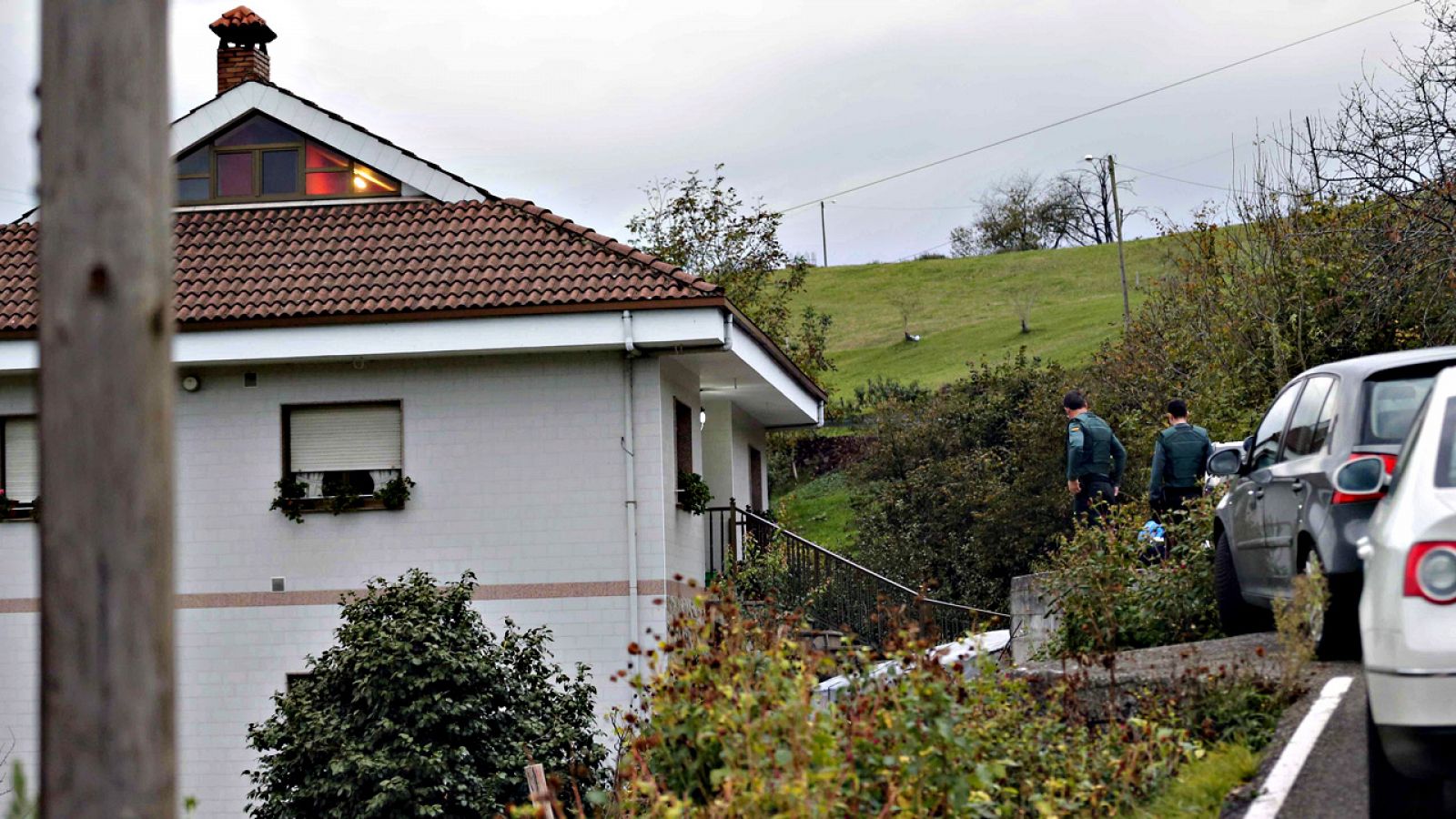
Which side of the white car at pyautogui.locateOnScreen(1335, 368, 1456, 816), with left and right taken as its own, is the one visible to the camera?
back

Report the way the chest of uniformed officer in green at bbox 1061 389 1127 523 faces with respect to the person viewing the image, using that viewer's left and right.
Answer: facing away from the viewer and to the left of the viewer

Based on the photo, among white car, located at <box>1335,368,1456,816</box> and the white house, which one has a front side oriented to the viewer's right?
the white house

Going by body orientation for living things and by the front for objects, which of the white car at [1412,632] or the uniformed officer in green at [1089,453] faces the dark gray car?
the white car

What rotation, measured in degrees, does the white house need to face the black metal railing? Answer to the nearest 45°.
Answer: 0° — it already faces it

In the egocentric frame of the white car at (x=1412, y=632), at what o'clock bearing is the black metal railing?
The black metal railing is roughly at 11 o'clock from the white car.

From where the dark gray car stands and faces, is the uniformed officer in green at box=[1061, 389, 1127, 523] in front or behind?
in front

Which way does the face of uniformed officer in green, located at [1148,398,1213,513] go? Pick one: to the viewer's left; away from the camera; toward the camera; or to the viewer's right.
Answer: away from the camera

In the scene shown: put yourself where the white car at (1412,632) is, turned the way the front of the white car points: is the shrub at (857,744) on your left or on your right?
on your left
